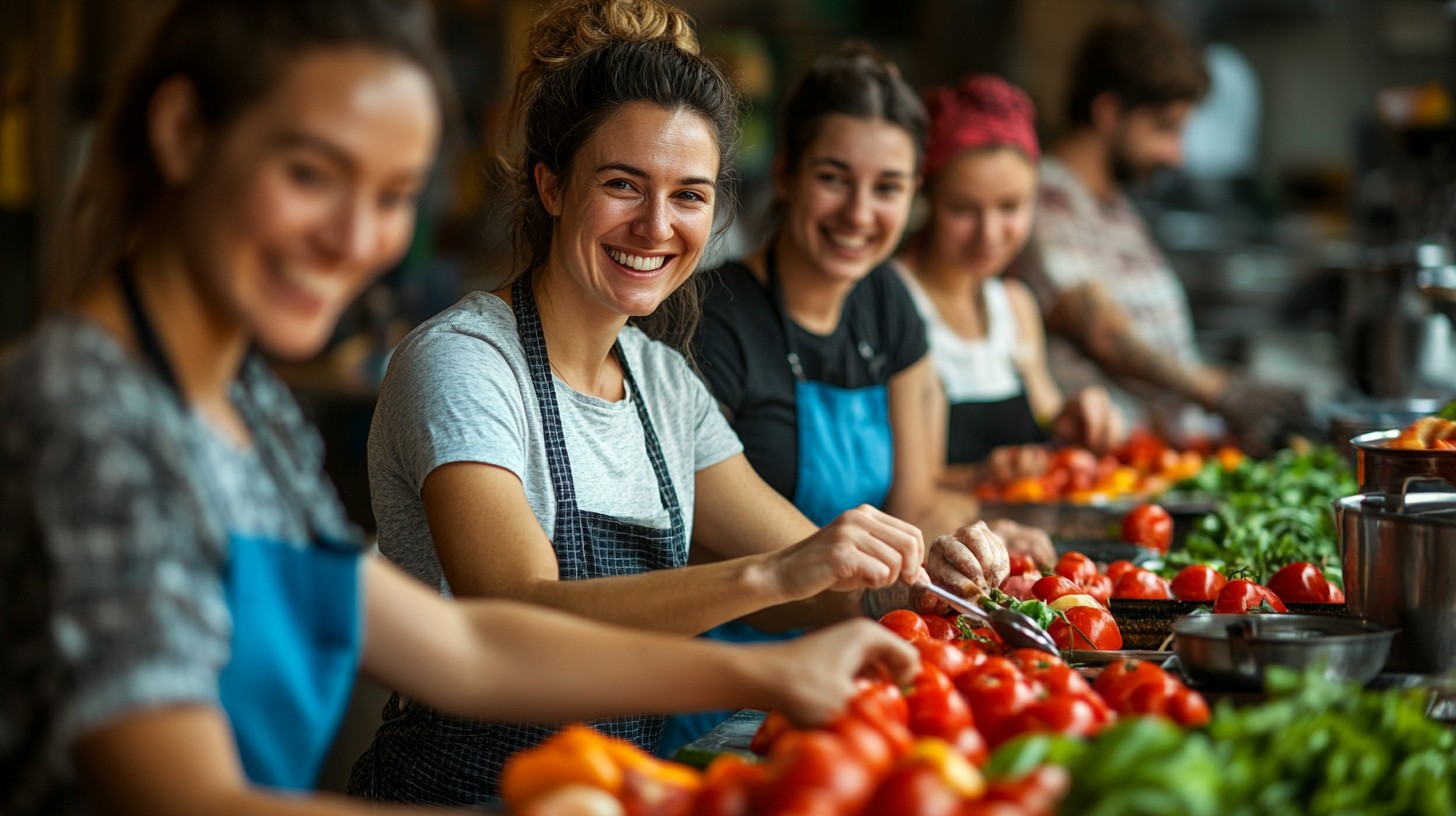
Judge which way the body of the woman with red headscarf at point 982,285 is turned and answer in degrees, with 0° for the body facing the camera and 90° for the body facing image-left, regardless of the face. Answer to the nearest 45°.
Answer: approximately 315°

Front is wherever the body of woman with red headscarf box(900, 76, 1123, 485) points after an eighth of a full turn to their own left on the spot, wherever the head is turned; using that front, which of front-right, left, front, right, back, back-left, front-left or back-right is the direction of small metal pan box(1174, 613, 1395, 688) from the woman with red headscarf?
right

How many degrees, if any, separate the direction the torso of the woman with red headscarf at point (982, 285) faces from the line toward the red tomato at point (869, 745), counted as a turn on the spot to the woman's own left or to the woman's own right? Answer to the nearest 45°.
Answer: approximately 45° to the woman's own right

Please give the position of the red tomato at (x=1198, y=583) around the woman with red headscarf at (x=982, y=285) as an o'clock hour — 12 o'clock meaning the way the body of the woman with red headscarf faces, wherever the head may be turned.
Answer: The red tomato is roughly at 1 o'clock from the woman with red headscarf.

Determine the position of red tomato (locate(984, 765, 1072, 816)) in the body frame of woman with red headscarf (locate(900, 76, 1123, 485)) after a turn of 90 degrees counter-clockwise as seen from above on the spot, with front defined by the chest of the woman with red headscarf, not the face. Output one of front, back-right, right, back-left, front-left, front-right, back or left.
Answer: back-right

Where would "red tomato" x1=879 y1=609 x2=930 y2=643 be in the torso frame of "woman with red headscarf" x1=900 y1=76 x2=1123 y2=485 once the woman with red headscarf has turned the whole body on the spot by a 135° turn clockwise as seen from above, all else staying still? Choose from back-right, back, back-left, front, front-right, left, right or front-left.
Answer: left

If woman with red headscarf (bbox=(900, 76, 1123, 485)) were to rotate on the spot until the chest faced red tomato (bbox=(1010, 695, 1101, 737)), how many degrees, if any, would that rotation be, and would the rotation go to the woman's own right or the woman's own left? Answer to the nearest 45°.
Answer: approximately 45° to the woman's own right

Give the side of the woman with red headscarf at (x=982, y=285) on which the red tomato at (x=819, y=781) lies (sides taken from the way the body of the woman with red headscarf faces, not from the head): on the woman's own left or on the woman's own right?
on the woman's own right
